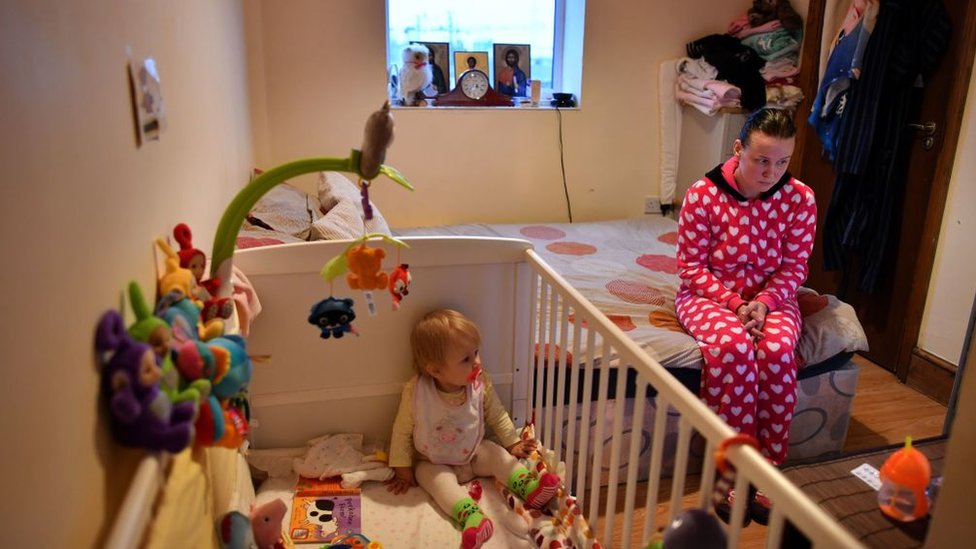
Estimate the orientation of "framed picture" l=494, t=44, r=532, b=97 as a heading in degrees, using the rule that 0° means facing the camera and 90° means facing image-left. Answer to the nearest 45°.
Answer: approximately 0°

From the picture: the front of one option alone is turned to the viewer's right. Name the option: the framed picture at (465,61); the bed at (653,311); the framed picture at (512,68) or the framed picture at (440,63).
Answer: the bed

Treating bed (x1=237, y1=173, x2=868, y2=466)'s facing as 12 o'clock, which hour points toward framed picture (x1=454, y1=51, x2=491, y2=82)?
The framed picture is roughly at 8 o'clock from the bed.

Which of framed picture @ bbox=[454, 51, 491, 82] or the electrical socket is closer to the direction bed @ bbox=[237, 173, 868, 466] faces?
the electrical socket

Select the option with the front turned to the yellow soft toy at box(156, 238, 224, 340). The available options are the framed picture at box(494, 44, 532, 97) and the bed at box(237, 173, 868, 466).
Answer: the framed picture

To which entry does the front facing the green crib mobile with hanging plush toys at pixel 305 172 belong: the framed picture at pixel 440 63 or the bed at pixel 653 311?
the framed picture
